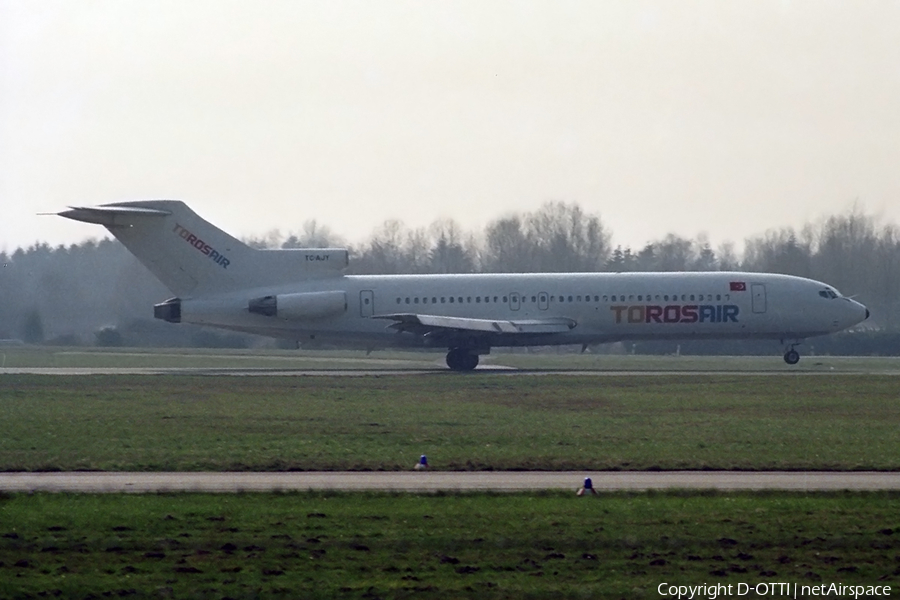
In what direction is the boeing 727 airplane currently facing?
to the viewer's right
